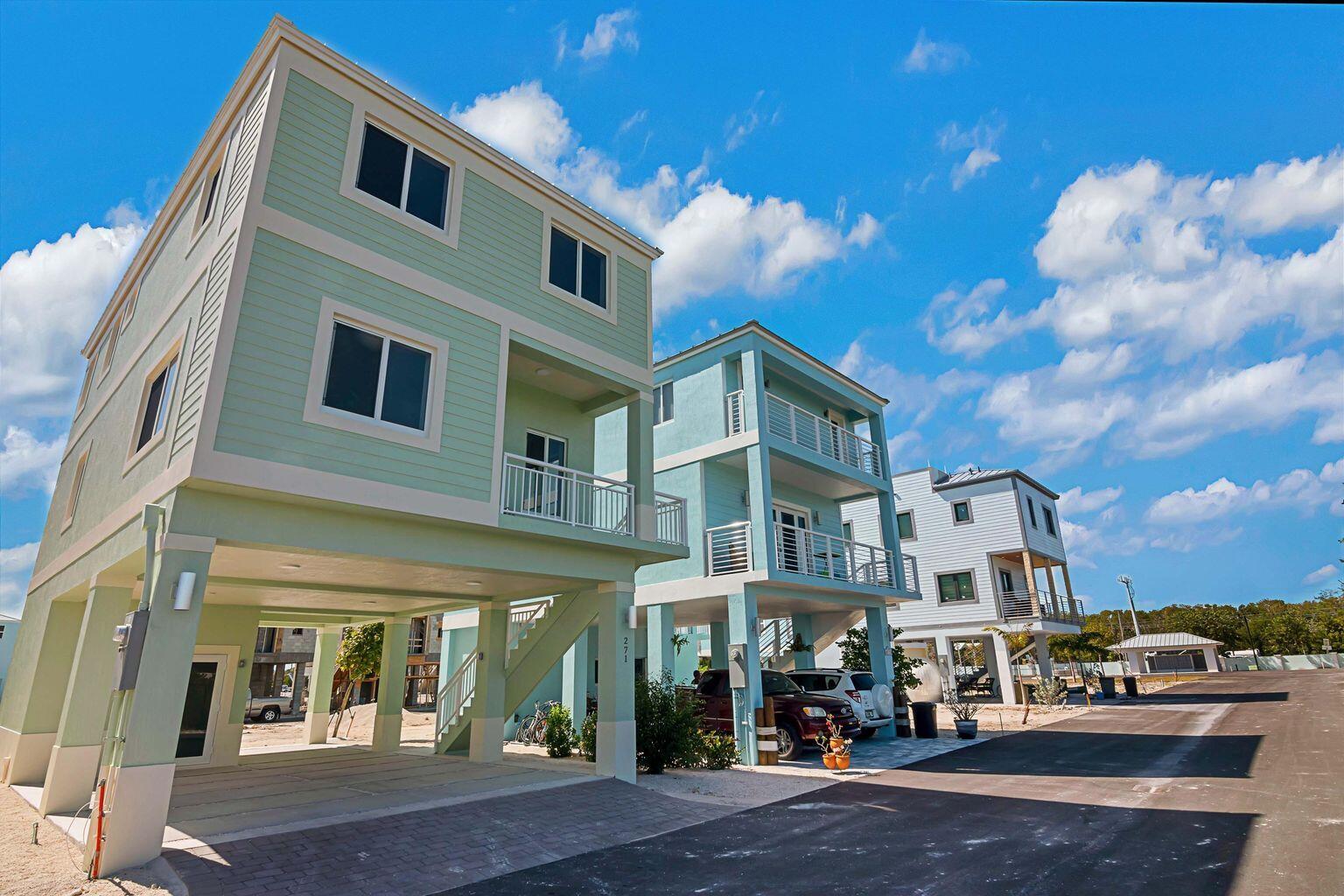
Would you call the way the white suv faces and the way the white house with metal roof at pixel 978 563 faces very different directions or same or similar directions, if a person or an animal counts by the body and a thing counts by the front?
very different directions

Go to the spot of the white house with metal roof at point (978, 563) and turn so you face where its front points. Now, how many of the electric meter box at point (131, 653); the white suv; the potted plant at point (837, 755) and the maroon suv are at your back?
0

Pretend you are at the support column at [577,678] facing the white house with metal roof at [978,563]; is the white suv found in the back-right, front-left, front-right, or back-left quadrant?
front-right

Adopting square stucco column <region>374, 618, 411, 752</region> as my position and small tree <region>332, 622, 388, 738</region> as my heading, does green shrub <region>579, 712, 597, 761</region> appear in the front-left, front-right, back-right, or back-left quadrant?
back-right

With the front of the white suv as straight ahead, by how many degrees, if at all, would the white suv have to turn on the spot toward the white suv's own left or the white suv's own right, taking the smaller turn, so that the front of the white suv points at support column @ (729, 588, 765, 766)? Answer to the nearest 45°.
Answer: approximately 90° to the white suv's own left

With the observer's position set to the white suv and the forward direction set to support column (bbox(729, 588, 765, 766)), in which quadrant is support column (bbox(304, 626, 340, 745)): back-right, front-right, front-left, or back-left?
front-right

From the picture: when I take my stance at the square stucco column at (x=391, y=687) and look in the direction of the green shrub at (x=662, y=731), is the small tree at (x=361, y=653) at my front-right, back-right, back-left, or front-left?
back-left

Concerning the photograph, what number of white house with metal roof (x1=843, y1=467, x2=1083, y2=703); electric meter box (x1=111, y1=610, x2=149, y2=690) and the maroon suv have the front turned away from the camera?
0

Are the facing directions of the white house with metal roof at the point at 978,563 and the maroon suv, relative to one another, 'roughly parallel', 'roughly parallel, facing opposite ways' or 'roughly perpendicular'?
roughly parallel
